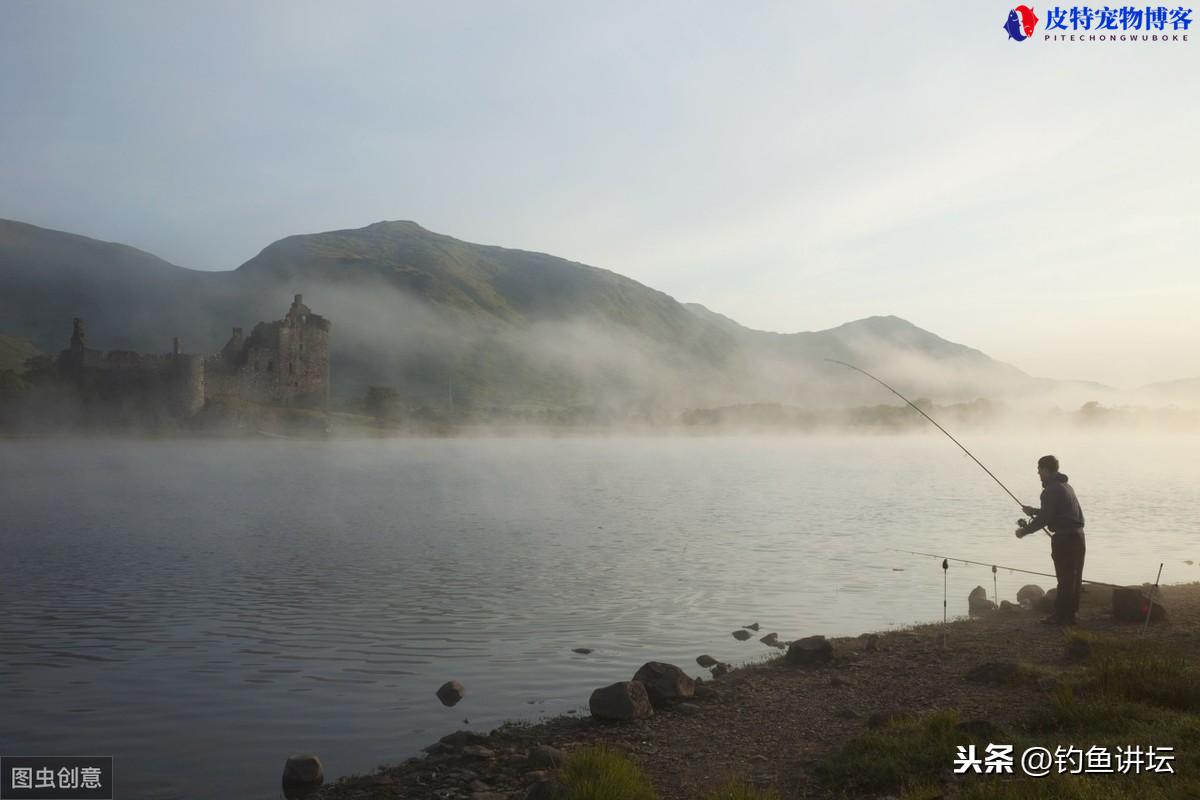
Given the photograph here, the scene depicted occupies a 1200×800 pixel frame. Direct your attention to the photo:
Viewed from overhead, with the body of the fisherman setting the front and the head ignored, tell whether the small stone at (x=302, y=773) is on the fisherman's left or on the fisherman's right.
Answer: on the fisherman's left

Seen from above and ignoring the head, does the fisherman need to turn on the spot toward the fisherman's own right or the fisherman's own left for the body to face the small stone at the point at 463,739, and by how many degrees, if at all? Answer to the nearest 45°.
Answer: approximately 45° to the fisherman's own left

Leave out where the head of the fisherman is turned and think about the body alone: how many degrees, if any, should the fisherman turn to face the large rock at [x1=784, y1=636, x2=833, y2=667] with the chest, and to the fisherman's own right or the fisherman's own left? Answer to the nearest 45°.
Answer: approximately 45° to the fisherman's own left

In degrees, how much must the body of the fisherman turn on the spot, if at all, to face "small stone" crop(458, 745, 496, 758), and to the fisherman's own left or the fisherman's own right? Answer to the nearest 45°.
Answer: approximately 45° to the fisherman's own left

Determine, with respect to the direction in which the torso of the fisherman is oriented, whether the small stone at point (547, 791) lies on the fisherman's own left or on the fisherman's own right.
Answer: on the fisherman's own left

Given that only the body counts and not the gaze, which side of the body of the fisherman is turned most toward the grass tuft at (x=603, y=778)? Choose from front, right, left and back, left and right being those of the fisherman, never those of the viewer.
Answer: left

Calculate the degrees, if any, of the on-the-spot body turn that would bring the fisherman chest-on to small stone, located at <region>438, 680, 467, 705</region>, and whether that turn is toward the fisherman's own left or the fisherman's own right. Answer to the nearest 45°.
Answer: approximately 45° to the fisherman's own left

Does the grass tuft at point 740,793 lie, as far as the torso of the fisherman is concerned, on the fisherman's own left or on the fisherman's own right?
on the fisherman's own left

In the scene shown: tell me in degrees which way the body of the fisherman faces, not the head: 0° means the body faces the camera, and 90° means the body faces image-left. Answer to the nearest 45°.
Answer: approximately 90°
